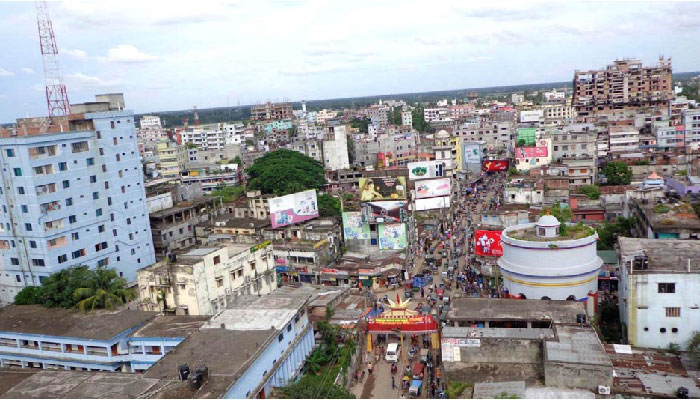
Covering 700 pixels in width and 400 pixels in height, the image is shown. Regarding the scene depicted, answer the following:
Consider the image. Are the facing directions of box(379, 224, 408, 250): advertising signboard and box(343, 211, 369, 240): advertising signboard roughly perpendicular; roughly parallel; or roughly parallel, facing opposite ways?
roughly parallel

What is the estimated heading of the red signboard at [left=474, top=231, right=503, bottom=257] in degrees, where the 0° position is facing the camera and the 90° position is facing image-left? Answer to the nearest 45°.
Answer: approximately 0°

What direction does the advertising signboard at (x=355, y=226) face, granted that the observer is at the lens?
facing the viewer

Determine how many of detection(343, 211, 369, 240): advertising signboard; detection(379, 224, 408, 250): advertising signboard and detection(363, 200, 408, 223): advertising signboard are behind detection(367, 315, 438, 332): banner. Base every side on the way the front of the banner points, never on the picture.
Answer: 3

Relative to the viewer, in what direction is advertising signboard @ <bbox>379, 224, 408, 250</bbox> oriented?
toward the camera

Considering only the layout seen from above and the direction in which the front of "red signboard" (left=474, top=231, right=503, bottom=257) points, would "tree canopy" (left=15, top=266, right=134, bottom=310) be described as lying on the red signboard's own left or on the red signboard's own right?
on the red signboard's own right

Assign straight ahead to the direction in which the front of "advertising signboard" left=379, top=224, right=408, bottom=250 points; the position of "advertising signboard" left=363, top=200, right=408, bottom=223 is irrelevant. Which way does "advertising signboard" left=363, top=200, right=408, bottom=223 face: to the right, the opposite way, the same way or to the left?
the same way

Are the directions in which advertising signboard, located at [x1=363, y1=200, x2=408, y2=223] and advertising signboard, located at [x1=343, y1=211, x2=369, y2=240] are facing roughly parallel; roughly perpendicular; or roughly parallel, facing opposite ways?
roughly parallel

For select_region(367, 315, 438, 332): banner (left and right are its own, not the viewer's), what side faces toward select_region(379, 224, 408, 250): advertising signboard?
back

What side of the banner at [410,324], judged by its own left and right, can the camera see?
front

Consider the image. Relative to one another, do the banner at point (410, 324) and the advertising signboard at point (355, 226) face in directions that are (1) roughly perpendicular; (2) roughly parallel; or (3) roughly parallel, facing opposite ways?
roughly parallel

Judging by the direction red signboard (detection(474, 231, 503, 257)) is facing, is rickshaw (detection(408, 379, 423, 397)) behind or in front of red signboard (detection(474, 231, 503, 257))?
in front

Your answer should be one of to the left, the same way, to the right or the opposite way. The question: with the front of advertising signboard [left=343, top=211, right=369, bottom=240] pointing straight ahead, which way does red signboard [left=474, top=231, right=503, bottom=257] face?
the same way

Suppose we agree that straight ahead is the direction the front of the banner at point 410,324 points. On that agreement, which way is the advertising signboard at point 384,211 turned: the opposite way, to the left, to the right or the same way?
the same way
